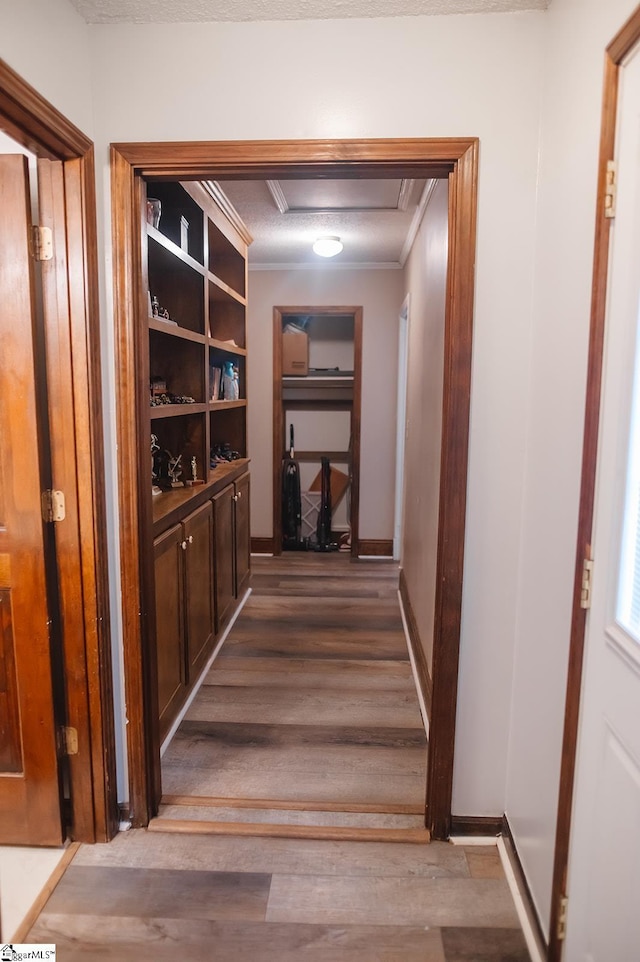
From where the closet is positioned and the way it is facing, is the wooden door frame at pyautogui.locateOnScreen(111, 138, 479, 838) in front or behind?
in front

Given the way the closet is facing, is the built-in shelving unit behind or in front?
in front

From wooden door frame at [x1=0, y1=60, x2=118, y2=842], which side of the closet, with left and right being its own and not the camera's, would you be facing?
front

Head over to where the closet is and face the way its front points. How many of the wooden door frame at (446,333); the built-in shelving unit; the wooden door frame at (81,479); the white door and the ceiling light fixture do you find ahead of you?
5

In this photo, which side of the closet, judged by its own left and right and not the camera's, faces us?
front

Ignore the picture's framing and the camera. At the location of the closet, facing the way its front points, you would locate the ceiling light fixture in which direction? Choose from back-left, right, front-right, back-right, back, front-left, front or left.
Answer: front
